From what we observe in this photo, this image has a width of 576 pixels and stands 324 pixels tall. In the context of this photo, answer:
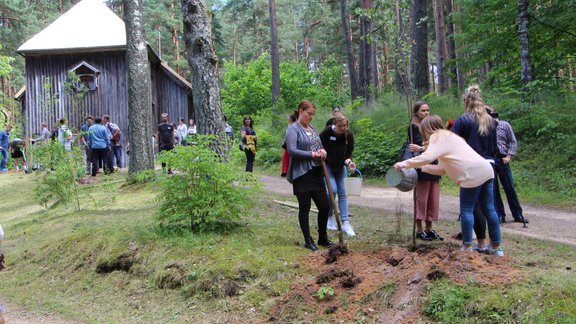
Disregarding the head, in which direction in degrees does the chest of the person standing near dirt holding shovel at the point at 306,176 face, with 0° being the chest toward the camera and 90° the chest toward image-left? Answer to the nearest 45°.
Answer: approximately 315°

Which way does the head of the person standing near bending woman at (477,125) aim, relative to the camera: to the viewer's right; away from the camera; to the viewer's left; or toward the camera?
away from the camera

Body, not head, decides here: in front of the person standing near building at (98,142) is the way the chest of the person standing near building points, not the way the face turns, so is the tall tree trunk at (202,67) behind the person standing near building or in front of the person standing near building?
behind

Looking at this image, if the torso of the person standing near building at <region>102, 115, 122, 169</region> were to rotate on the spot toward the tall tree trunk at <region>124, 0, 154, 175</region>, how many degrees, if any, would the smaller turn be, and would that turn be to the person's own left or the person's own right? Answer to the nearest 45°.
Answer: approximately 90° to the person's own left

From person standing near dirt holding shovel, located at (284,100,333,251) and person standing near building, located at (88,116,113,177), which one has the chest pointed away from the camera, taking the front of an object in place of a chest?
person standing near building, located at (88,116,113,177)

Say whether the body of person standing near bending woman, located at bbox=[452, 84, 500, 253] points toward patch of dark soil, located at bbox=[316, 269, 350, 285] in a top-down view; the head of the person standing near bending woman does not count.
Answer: no

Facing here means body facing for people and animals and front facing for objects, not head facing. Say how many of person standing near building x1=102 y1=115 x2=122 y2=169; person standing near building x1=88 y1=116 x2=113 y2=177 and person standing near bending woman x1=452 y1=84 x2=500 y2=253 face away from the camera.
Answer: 2

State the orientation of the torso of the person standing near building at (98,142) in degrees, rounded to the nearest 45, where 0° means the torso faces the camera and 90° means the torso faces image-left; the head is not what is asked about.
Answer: approximately 180°

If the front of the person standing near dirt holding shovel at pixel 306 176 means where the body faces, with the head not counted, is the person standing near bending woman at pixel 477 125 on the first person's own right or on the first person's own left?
on the first person's own left

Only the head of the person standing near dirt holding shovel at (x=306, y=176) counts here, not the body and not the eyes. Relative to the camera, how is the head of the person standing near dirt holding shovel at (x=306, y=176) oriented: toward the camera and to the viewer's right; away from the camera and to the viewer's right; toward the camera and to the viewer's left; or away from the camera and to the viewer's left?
toward the camera and to the viewer's right
